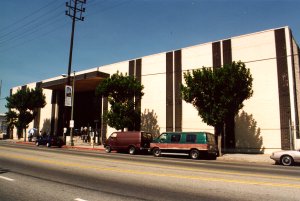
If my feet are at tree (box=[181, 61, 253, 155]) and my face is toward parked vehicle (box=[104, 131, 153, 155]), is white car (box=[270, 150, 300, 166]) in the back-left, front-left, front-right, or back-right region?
back-left

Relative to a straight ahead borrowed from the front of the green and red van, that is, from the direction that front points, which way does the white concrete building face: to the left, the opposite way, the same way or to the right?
to the left

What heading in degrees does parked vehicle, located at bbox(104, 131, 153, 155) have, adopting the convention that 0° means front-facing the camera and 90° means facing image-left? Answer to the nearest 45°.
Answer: approximately 135°

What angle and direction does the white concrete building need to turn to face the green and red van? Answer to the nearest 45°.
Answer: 0° — it already faces it

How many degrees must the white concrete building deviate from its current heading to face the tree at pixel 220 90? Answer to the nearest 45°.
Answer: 0° — it already faces it

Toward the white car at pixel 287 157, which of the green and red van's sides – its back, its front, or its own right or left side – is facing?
back

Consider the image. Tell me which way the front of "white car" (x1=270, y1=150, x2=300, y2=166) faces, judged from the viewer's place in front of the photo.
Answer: facing to the left of the viewer

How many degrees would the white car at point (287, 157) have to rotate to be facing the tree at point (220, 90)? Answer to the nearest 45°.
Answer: approximately 45° to its right
